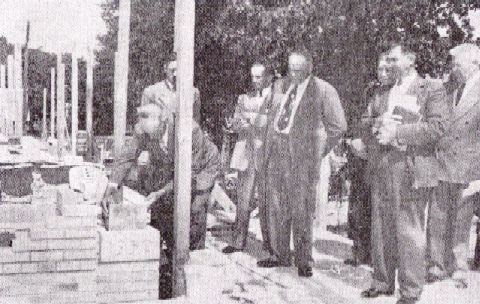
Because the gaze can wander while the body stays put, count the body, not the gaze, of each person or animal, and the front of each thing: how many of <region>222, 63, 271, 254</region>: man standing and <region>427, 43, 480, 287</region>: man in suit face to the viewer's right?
0

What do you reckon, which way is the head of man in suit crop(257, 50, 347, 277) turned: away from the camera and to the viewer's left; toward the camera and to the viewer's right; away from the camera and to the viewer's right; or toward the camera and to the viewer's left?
toward the camera and to the viewer's left

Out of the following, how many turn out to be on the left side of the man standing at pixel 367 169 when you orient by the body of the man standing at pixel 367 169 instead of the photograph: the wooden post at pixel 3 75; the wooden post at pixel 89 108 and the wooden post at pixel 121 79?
0

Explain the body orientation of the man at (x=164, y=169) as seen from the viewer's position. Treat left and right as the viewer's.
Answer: facing the viewer and to the left of the viewer

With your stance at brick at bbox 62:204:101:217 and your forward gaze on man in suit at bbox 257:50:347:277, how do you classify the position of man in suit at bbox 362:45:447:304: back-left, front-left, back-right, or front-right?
front-right

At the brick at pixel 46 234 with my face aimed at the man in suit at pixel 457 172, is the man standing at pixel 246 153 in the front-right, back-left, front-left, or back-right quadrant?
front-left

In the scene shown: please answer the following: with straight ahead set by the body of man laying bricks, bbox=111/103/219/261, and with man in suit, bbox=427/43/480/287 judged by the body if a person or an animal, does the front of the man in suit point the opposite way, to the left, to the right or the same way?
the same way

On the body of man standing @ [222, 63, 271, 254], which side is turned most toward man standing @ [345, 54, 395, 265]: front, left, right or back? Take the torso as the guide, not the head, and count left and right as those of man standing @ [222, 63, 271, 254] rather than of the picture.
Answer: left

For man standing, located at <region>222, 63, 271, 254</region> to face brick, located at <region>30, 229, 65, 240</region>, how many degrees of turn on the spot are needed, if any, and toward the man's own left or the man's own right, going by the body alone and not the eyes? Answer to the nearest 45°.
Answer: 0° — they already face it

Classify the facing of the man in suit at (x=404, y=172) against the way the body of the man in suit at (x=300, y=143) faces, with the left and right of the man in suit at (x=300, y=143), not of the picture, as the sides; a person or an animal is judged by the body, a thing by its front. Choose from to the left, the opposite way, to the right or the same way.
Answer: the same way

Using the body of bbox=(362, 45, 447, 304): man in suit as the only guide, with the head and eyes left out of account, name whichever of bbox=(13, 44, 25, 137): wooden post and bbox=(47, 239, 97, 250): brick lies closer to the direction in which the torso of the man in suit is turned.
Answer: the brick

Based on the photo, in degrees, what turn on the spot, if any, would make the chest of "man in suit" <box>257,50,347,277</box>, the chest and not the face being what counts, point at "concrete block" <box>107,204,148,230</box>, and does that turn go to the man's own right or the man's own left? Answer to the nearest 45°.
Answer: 0° — they already face it

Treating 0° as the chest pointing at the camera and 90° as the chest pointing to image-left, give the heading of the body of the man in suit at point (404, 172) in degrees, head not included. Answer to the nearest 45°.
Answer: approximately 45°

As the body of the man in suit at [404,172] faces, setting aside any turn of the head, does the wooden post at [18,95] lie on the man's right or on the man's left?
on the man's right
